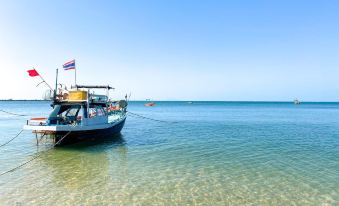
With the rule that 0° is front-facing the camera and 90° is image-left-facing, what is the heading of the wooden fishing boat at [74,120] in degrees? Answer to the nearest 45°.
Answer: approximately 225°
